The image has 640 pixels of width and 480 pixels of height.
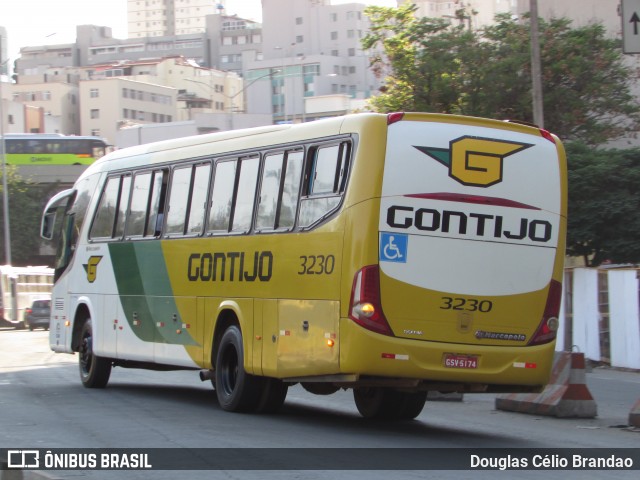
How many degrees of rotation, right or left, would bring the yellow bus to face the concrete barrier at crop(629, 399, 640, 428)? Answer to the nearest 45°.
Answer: approximately 135° to its right

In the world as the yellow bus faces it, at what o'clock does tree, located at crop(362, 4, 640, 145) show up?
The tree is roughly at 2 o'clock from the yellow bus.

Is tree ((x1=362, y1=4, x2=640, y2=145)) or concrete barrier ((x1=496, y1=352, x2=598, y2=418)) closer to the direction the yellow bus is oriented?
the tree

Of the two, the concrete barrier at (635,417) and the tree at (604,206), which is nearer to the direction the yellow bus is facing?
the tree

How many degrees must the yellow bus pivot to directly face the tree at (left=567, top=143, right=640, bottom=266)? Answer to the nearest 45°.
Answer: approximately 90° to its right

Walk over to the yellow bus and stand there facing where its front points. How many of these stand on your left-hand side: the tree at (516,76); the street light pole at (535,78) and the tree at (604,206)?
0

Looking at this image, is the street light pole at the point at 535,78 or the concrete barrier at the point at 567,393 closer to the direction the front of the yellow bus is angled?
the street light pole

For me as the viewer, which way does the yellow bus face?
facing away from the viewer and to the left of the viewer

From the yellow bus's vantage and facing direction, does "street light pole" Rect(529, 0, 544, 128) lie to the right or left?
on its right
